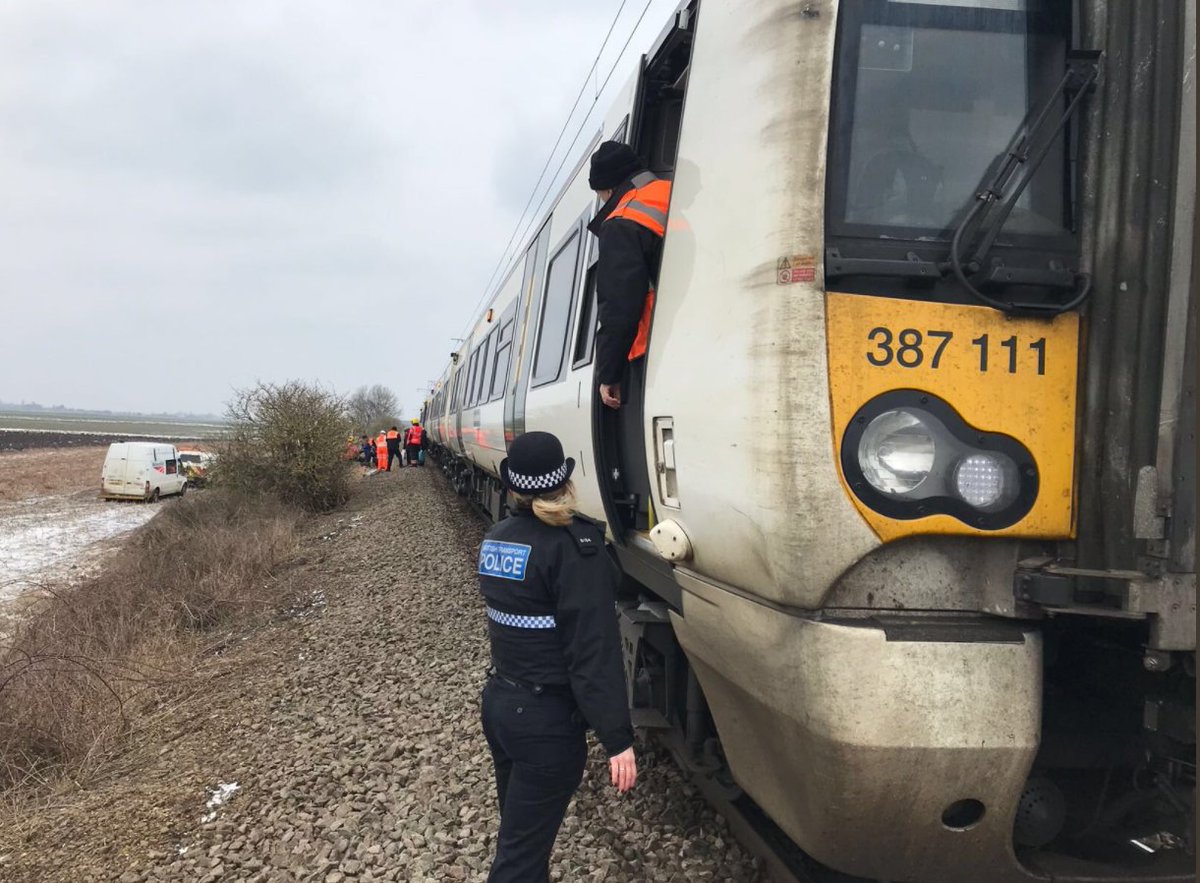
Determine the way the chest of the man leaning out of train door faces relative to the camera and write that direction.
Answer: to the viewer's left

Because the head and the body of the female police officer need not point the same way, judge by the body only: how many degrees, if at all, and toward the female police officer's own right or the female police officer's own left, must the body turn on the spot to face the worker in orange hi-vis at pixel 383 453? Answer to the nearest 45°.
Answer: approximately 45° to the female police officer's own left

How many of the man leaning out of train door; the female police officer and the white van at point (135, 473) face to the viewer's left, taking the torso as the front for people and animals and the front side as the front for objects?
1

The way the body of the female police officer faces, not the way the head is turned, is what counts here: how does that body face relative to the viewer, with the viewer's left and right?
facing away from the viewer and to the right of the viewer

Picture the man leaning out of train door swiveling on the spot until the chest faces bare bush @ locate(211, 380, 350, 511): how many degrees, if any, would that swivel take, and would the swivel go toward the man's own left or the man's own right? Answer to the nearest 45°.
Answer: approximately 45° to the man's own right

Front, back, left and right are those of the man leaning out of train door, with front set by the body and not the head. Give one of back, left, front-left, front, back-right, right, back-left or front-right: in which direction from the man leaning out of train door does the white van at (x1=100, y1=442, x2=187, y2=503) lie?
front-right

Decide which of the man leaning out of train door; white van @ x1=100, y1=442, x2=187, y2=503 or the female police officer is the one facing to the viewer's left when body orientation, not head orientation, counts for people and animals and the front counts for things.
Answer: the man leaning out of train door
